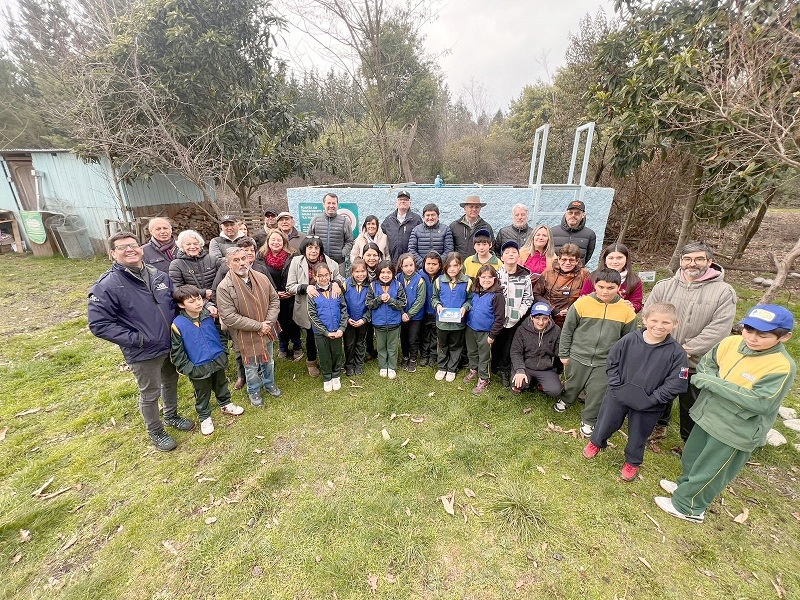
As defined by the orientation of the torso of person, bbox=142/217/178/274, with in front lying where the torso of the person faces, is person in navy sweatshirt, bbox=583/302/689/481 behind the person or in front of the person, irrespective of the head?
in front

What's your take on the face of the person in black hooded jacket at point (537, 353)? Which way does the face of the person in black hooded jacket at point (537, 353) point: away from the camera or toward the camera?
toward the camera

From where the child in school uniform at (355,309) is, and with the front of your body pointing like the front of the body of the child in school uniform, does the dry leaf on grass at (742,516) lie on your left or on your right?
on your left

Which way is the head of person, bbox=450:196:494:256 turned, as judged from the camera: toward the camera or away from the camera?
toward the camera

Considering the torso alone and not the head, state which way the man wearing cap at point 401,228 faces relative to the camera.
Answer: toward the camera

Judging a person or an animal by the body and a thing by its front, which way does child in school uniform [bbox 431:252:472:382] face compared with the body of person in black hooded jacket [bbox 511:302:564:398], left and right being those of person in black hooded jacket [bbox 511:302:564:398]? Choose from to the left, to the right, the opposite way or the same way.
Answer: the same way

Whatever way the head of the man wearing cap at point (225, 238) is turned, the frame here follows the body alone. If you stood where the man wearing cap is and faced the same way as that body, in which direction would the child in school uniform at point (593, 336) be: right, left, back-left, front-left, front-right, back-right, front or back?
front

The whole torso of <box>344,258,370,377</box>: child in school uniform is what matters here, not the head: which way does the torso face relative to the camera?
toward the camera

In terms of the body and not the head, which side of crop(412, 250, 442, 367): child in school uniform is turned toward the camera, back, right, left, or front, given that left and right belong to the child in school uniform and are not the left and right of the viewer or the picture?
front

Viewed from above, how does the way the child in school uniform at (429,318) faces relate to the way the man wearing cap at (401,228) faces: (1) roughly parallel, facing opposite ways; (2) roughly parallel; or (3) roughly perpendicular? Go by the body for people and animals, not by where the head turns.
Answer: roughly parallel

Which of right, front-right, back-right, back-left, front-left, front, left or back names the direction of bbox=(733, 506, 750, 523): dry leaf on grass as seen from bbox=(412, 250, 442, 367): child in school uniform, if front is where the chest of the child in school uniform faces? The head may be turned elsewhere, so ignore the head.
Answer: front-left

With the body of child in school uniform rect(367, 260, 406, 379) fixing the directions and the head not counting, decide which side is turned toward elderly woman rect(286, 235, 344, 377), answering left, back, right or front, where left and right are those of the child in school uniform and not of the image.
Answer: right

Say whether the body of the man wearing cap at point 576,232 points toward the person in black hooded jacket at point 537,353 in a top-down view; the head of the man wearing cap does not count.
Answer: yes

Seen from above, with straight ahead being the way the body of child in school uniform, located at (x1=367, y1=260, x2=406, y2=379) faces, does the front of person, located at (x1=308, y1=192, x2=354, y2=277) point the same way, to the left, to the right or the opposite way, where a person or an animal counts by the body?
the same way

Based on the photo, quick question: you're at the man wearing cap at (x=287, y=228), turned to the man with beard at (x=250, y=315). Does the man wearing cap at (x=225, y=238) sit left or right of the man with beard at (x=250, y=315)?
right

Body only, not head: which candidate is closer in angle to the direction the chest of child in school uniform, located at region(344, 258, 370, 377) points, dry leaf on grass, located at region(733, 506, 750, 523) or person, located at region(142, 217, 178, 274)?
the dry leaf on grass

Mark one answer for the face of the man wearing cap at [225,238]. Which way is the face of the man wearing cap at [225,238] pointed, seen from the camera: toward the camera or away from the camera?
toward the camera
